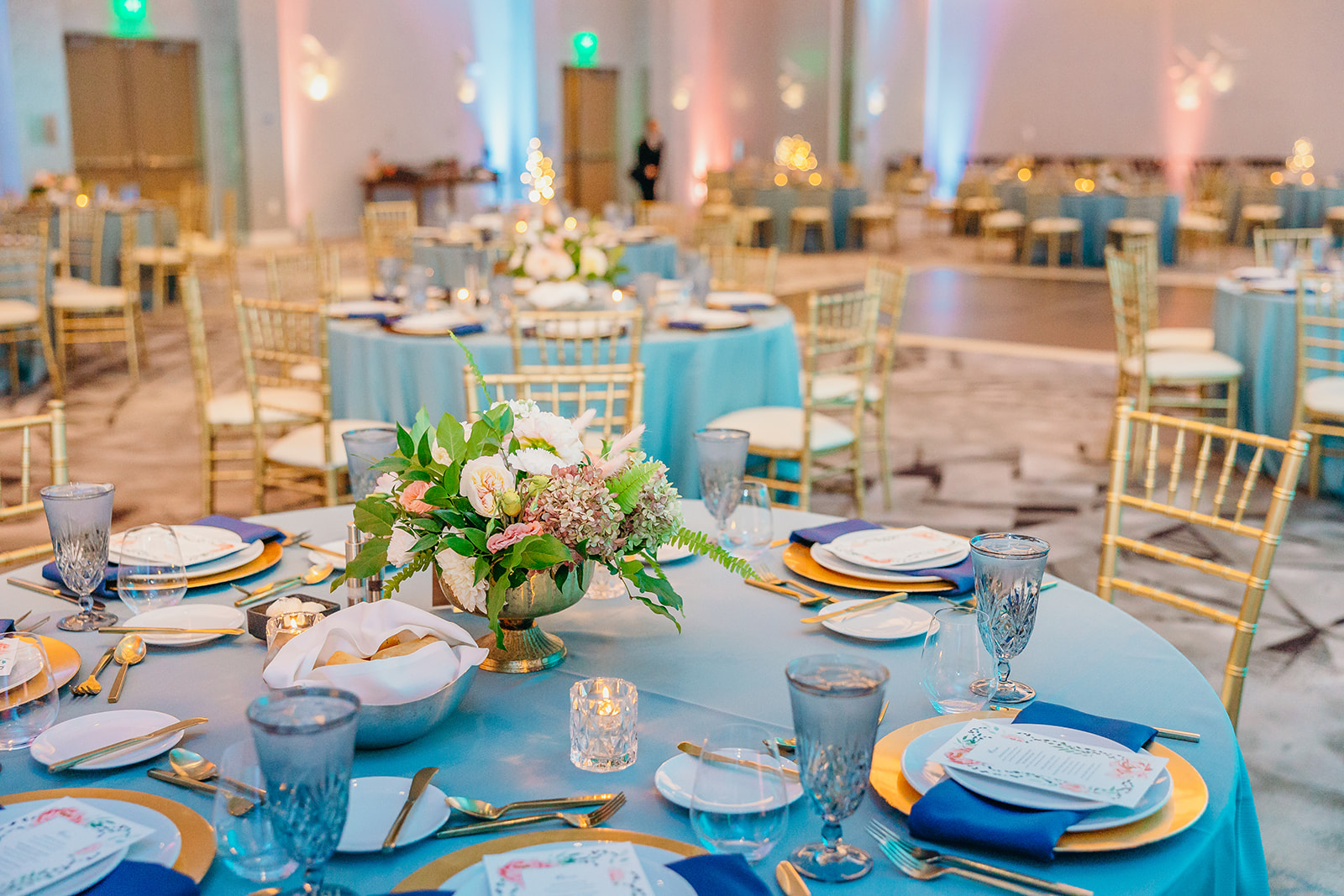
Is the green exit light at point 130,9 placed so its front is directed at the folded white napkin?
yes

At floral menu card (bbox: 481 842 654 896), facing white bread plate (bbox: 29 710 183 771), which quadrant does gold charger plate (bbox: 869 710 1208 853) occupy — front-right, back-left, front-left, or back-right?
back-right

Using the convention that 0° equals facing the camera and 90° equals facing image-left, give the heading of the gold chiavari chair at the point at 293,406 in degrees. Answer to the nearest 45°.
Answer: approximately 225°

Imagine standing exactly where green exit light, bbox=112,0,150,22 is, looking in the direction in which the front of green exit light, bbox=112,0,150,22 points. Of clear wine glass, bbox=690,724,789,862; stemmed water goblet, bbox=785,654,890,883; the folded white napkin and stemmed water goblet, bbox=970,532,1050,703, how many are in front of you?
4

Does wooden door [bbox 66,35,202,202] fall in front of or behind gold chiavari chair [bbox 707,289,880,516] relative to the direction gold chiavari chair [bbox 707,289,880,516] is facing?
in front

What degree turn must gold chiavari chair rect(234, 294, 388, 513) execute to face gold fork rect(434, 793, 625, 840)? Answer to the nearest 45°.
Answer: approximately 135° to its right

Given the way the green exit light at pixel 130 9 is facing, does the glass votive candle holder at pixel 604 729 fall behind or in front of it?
in front

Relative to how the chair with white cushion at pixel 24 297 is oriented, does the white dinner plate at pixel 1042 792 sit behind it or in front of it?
behind

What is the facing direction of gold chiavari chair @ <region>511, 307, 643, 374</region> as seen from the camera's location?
facing away from the viewer

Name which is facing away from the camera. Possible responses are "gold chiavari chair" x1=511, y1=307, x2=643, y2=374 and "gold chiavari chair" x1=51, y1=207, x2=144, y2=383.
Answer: "gold chiavari chair" x1=511, y1=307, x2=643, y2=374

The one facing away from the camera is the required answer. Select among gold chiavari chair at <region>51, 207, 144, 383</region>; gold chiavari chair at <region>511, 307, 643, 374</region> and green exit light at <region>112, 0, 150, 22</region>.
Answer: gold chiavari chair at <region>511, 307, 643, 374</region>

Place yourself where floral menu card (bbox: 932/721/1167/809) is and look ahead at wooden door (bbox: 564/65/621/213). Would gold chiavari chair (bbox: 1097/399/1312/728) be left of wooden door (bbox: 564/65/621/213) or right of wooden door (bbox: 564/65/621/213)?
right
